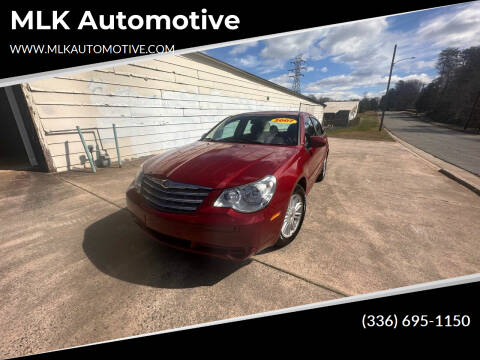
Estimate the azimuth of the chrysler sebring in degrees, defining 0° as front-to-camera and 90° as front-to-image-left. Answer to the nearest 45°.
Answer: approximately 45°
